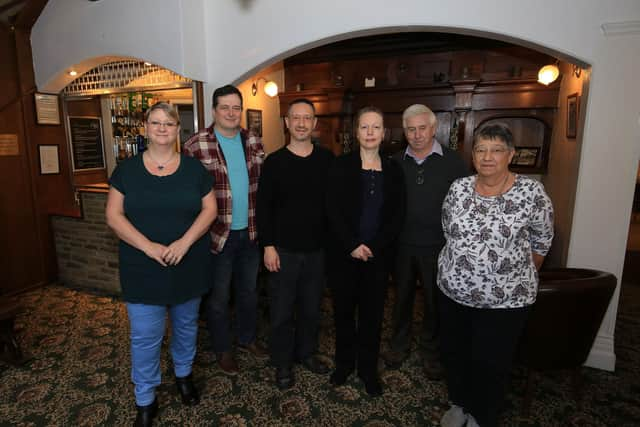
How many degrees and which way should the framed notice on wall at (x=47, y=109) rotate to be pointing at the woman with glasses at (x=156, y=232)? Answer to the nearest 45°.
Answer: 0° — it already faces them

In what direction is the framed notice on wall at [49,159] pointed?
toward the camera

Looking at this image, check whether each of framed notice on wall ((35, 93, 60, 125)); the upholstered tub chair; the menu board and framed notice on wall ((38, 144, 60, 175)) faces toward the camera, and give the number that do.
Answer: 3

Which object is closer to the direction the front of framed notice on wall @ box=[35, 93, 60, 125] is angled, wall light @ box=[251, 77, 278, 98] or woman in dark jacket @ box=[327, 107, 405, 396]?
the woman in dark jacket

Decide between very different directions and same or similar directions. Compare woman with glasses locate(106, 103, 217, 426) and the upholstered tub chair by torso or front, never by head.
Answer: very different directions

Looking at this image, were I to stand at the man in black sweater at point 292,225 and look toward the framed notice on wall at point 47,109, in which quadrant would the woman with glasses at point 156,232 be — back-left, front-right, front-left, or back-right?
front-left

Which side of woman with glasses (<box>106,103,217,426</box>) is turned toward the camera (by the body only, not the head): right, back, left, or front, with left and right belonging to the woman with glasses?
front

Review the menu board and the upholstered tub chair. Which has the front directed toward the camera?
the menu board

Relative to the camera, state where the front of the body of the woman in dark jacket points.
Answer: toward the camera

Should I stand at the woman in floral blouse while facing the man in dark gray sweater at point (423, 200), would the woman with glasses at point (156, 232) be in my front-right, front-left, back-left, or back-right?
front-left

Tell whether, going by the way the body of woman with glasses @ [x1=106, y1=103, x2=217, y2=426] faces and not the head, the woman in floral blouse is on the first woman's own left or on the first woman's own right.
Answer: on the first woman's own left

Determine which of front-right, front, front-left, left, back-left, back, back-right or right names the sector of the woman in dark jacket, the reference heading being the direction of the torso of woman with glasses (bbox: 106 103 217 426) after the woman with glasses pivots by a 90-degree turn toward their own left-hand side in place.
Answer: front

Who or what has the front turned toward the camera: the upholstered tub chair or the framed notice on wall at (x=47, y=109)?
the framed notice on wall

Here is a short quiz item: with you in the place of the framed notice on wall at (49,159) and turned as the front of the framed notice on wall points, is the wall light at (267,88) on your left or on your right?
on your left

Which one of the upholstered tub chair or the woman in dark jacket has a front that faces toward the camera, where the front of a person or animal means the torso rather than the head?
the woman in dark jacket
